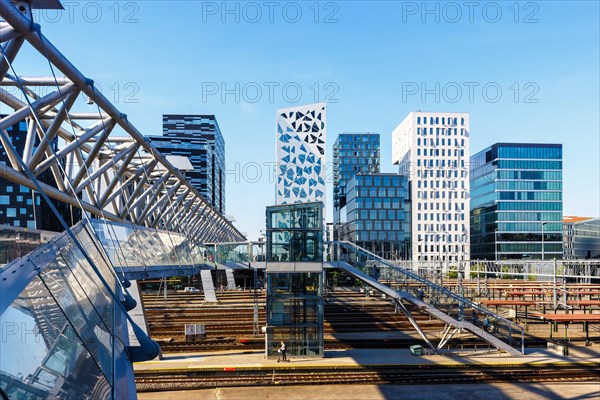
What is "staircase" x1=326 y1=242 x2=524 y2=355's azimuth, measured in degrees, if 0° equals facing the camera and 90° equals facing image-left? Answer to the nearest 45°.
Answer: approximately 270°
